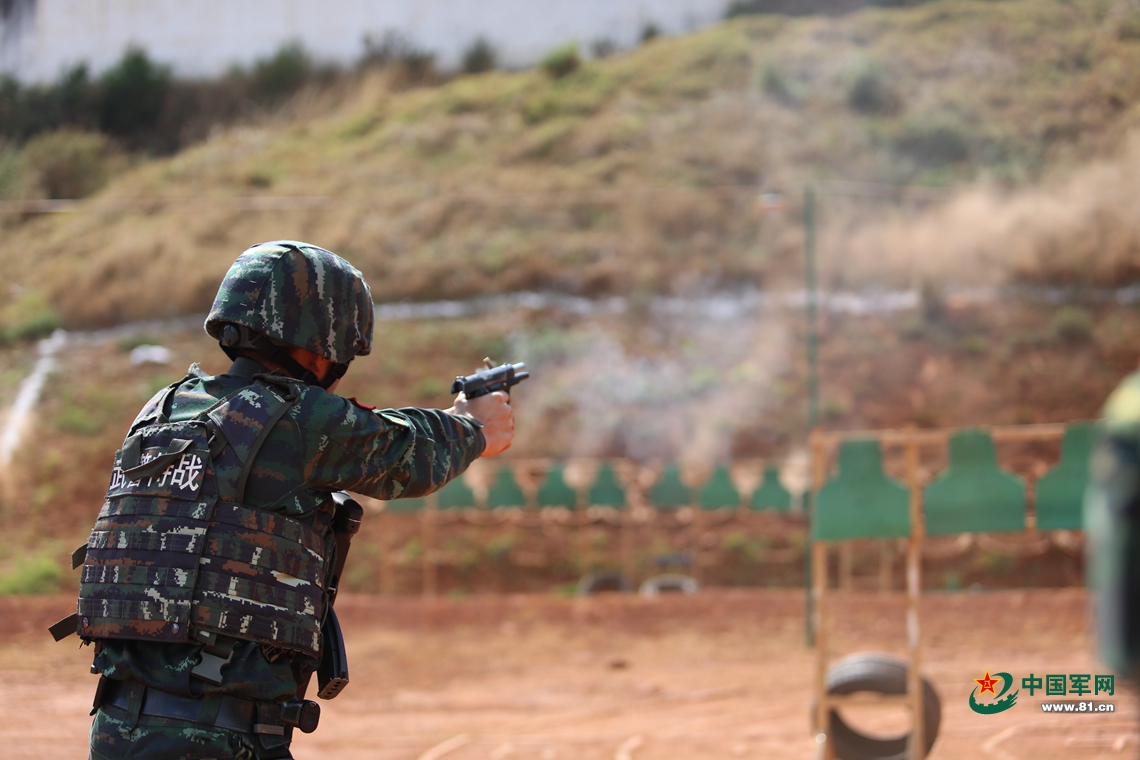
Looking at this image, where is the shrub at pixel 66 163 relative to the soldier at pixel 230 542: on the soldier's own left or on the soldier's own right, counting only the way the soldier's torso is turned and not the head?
on the soldier's own left

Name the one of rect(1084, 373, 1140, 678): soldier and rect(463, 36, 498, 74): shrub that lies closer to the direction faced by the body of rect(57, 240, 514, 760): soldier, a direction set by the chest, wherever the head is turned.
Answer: the shrub

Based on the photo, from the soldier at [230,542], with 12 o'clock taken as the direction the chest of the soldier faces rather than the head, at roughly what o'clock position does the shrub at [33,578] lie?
The shrub is roughly at 10 o'clock from the soldier.

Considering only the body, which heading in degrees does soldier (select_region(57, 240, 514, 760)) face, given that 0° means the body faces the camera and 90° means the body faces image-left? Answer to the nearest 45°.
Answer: approximately 225°

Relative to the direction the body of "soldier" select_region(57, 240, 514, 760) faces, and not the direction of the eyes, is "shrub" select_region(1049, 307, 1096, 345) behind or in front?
in front

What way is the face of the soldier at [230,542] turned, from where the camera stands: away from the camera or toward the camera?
away from the camera

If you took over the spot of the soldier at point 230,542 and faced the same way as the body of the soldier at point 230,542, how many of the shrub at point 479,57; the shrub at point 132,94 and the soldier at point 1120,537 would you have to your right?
1

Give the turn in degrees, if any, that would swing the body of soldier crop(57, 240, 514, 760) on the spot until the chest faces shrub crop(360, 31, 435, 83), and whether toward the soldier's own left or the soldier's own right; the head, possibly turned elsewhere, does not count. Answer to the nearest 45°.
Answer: approximately 45° to the soldier's own left

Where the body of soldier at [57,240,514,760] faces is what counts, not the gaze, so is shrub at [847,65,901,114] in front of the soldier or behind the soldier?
in front

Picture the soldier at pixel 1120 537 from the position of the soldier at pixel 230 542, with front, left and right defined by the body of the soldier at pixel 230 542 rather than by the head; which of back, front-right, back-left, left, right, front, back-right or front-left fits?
right

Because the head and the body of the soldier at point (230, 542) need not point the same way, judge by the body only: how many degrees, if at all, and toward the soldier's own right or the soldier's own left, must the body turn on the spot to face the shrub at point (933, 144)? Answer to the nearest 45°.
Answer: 0° — they already face it

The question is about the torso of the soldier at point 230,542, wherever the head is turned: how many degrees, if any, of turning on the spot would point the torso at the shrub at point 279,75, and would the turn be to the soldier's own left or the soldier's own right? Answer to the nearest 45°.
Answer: approximately 45° to the soldier's own left
